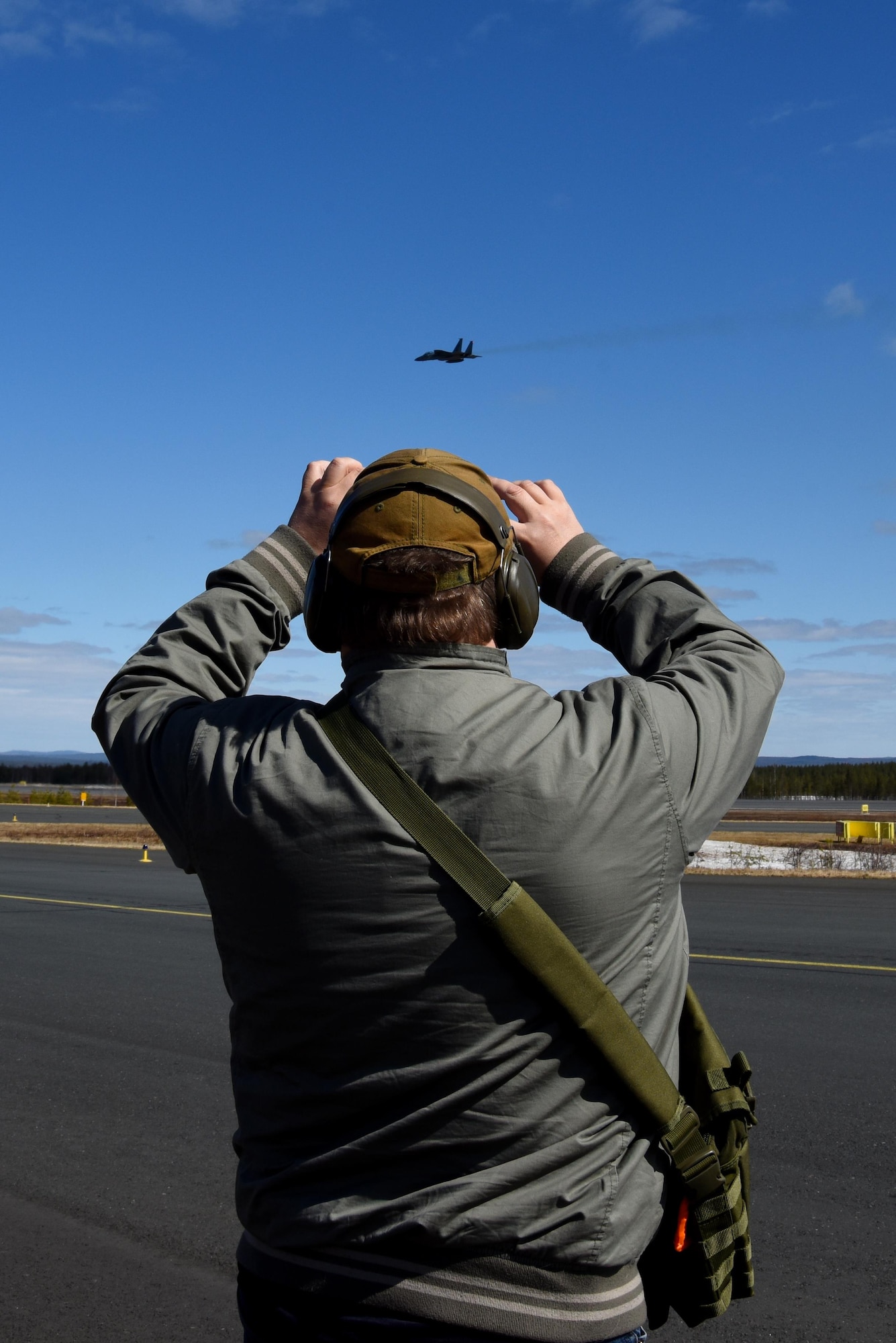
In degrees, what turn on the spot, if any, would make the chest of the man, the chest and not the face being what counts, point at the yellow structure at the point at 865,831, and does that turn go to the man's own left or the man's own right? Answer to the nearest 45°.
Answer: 0° — they already face it

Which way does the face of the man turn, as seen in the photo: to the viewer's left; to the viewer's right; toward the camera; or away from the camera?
away from the camera

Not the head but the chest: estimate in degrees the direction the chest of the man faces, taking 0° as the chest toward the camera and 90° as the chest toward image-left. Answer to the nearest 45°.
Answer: approximately 180°
